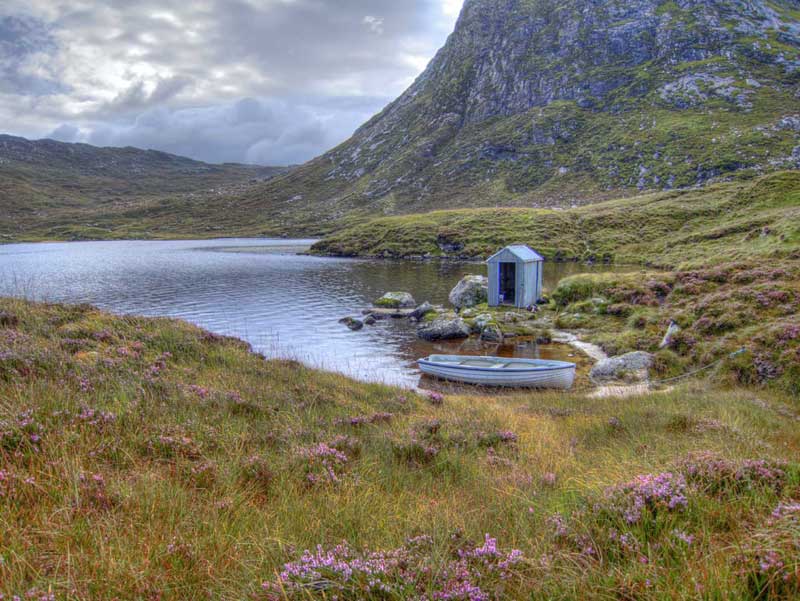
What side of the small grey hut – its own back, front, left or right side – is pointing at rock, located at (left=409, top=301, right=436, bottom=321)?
front

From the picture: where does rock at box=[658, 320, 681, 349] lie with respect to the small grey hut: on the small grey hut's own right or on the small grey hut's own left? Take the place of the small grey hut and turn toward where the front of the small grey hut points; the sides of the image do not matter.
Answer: on the small grey hut's own left

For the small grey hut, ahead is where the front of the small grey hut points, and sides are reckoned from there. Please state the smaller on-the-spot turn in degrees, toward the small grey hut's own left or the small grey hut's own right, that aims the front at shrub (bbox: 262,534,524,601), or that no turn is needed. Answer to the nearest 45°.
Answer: approximately 45° to the small grey hut's own left

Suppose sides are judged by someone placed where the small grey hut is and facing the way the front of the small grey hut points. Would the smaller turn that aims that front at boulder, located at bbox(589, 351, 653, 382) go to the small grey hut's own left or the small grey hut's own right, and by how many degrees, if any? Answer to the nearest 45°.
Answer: approximately 45° to the small grey hut's own left

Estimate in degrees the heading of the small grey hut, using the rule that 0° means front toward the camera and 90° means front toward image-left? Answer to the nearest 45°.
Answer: approximately 45°

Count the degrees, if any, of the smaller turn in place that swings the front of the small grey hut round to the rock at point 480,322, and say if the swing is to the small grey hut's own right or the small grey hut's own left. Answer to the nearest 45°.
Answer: approximately 45° to the small grey hut's own left

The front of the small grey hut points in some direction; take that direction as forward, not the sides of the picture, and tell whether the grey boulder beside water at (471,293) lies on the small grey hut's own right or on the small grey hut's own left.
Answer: on the small grey hut's own right

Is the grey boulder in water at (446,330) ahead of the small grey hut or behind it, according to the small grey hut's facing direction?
ahead

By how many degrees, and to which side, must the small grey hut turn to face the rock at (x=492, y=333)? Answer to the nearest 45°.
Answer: approximately 45° to its left
